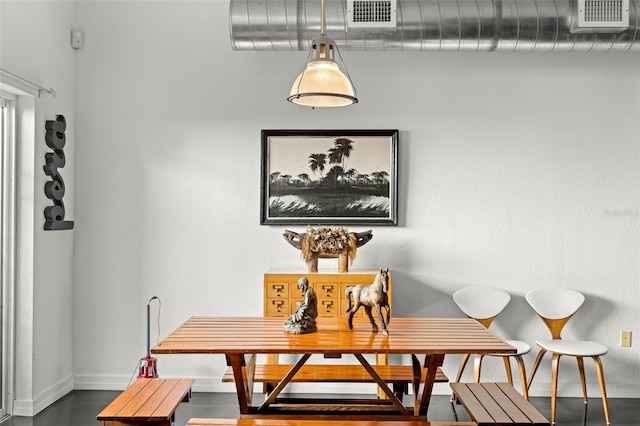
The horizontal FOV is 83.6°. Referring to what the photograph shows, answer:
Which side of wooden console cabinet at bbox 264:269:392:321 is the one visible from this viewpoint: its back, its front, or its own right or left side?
front

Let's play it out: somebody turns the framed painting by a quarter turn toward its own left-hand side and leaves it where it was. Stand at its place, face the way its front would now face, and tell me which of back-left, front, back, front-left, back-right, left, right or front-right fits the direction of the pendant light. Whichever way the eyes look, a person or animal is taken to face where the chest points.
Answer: right

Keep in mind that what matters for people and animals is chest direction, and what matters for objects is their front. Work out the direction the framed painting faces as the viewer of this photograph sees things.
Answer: facing the viewer

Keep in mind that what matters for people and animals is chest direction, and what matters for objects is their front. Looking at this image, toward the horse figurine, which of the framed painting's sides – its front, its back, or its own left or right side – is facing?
front

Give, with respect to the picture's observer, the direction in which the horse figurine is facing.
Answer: facing the viewer and to the right of the viewer

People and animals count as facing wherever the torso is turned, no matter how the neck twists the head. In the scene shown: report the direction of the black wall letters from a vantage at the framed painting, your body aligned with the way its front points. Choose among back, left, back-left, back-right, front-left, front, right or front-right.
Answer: right

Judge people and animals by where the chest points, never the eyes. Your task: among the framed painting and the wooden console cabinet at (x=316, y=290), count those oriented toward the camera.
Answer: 2

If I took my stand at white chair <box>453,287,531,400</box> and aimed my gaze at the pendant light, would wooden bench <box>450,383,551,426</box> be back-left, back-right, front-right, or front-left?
front-left

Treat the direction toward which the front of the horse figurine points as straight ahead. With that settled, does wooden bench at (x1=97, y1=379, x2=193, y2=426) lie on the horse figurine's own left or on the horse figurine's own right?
on the horse figurine's own right

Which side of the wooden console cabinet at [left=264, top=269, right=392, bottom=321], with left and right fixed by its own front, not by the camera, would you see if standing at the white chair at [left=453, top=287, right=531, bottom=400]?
left

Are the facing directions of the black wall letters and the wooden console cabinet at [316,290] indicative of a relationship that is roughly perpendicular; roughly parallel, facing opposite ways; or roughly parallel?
roughly perpendicular
